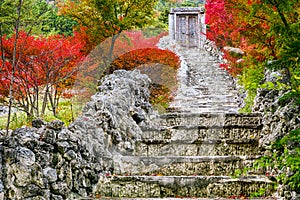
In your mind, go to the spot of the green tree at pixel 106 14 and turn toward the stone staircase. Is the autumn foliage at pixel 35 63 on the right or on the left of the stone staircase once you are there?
right

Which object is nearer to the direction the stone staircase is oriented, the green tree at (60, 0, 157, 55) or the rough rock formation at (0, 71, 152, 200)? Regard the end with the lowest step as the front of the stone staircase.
the rough rock formation

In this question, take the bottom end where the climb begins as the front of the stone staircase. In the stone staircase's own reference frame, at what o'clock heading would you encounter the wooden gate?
The wooden gate is roughly at 6 o'clock from the stone staircase.

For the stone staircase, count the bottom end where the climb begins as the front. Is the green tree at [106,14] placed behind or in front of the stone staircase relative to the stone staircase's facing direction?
behind

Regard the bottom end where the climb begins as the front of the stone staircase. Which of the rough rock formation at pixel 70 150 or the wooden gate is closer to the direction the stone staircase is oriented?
the rough rock formation

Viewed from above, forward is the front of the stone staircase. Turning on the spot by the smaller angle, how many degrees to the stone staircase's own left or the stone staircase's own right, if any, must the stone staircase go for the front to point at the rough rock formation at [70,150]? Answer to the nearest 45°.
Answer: approximately 45° to the stone staircase's own right

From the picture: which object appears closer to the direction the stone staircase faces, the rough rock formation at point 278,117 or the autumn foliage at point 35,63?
the rough rock formation

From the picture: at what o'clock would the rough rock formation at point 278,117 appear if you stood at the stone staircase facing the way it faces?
The rough rock formation is roughly at 9 o'clock from the stone staircase.

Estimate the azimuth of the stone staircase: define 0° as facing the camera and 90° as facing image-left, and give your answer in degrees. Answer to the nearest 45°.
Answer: approximately 0°

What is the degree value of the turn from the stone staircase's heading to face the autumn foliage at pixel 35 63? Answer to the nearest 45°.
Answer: approximately 135° to its right
